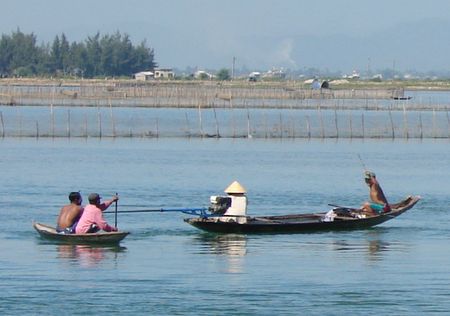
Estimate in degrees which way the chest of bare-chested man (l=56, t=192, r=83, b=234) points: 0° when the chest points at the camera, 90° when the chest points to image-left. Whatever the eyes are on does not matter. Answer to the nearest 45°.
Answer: approximately 225°

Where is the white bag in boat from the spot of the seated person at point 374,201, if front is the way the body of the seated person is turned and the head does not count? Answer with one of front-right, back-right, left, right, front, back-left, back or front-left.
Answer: front-left

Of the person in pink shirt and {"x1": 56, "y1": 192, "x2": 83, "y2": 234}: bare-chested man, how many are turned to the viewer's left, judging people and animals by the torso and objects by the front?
0

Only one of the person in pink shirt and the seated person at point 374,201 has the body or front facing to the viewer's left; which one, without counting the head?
the seated person

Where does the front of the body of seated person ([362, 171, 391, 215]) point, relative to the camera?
to the viewer's left

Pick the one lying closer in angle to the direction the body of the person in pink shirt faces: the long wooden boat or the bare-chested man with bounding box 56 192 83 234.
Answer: the long wooden boat
